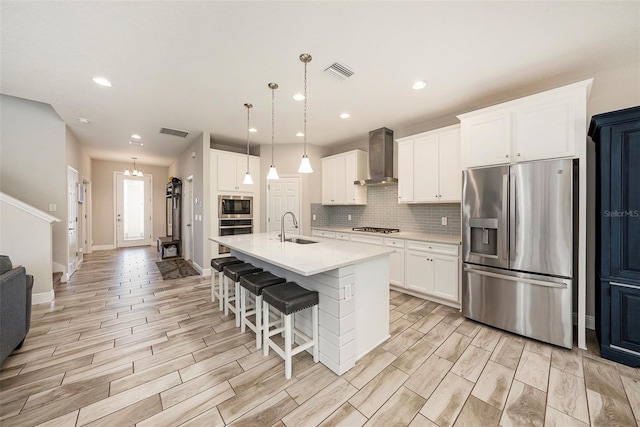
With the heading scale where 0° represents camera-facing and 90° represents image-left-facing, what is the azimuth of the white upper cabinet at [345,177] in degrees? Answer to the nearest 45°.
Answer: approximately 45°

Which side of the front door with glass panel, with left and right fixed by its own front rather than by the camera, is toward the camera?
front

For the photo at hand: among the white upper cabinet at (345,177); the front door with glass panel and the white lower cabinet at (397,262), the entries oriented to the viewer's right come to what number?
0

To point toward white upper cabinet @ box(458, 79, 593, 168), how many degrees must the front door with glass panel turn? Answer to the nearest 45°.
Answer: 0° — it already faces it

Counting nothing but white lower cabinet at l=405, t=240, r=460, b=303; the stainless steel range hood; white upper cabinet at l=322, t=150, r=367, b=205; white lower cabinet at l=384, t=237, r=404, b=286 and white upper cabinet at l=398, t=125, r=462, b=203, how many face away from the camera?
0

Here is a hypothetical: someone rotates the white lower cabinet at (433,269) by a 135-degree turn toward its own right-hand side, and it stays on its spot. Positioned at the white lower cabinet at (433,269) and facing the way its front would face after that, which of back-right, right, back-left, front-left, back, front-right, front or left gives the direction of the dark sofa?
back-left

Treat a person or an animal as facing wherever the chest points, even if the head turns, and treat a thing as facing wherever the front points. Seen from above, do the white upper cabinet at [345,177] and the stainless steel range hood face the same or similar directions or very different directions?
same or similar directions

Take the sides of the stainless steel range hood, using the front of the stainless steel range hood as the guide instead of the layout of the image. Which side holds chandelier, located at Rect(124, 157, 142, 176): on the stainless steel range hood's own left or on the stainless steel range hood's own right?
on the stainless steel range hood's own right

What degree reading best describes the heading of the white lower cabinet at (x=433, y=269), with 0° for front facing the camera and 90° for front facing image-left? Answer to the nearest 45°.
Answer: approximately 45°

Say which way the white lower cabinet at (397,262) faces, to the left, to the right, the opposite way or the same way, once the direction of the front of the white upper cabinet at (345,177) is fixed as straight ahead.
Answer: the same way

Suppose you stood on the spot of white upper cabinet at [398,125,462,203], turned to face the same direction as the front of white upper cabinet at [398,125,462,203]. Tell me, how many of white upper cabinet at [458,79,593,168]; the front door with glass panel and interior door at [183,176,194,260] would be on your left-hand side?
1

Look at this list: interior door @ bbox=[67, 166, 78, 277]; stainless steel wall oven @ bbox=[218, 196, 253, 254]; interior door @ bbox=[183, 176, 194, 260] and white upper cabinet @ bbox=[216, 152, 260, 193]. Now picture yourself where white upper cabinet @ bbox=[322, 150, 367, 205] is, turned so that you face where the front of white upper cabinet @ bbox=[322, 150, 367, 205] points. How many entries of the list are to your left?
0

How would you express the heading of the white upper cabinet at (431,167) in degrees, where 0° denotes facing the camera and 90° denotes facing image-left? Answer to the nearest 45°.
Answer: approximately 45°

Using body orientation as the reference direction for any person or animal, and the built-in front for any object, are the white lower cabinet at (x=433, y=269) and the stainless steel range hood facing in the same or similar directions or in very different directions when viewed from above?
same or similar directions

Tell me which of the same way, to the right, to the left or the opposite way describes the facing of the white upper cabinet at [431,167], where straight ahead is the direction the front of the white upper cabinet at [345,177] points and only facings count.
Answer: the same way

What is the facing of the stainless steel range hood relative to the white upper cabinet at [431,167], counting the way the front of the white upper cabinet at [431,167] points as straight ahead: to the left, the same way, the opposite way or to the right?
the same way

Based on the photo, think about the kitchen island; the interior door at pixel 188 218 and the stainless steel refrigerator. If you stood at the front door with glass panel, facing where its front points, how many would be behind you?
0

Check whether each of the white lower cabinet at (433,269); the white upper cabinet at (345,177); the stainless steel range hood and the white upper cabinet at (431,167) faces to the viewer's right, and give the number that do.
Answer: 0

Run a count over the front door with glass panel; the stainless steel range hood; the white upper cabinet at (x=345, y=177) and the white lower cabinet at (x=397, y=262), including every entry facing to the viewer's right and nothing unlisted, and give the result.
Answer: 0
